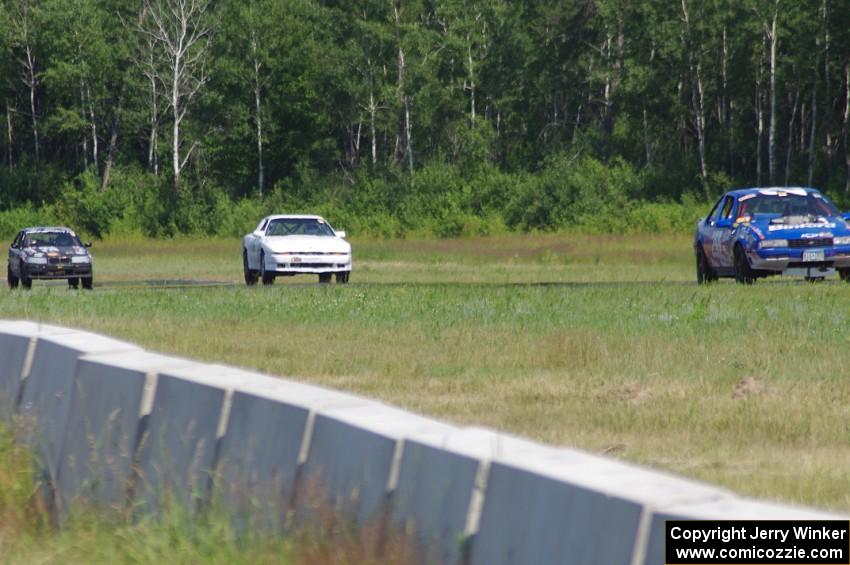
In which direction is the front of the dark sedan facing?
toward the camera

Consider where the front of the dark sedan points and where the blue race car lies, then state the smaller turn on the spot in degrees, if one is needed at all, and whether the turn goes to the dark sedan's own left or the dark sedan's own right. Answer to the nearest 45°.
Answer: approximately 45° to the dark sedan's own left

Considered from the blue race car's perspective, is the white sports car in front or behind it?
behind

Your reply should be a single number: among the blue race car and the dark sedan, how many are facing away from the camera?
0

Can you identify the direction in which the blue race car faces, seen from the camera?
facing the viewer and to the right of the viewer

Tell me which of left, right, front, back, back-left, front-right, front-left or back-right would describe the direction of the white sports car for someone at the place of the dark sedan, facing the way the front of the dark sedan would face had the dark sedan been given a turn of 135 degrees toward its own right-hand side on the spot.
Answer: back
